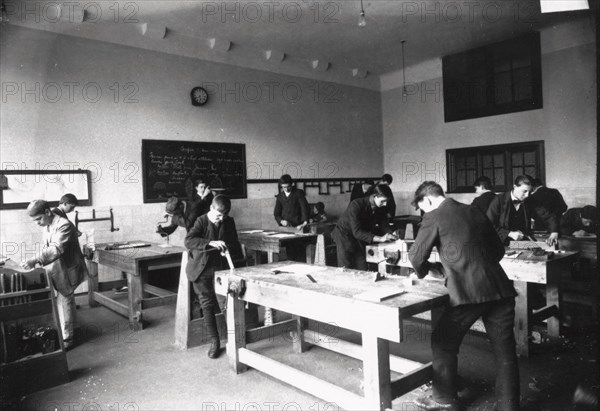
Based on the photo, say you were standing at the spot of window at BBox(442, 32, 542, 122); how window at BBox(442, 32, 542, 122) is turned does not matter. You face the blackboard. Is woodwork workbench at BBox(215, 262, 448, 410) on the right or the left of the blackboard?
left

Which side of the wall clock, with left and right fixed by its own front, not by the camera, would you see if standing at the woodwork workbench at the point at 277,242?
front

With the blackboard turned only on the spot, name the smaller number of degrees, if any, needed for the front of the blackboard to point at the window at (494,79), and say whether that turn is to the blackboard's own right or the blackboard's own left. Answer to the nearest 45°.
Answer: approximately 45° to the blackboard's own left

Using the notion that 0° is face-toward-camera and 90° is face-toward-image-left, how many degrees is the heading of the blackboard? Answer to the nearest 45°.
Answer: approximately 315°

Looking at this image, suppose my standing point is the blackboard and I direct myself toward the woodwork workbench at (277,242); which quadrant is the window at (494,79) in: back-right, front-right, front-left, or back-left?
front-left

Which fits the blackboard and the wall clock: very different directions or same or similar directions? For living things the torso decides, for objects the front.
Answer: same or similar directions

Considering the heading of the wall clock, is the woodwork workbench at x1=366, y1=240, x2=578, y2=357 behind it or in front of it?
in front

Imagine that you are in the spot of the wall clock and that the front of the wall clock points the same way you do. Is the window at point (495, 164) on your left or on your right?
on your left

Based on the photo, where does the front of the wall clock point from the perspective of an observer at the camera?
facing the viewer and to the right of the viewer

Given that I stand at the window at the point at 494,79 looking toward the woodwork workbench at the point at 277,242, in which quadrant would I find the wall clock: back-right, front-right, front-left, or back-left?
front-right

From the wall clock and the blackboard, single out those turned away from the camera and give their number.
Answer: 0

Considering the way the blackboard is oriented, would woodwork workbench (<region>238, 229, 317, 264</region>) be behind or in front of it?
in front
